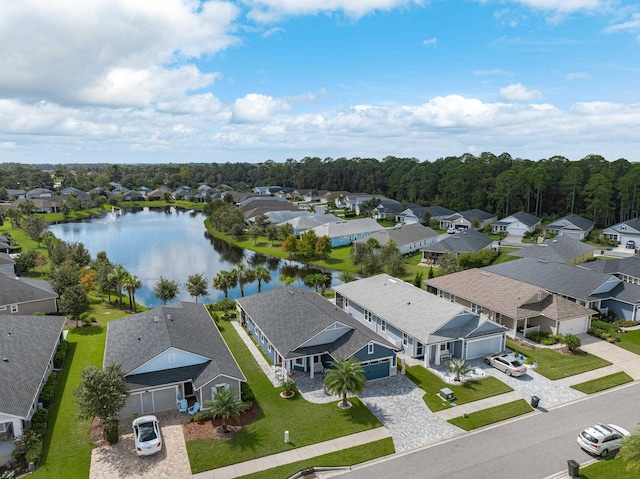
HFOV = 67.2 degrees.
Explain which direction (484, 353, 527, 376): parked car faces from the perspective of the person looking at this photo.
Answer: facing away from the viewer and to the left of the viewer

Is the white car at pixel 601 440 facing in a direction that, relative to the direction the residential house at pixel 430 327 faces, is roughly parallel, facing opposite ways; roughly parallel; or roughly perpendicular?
roughly perpendicular

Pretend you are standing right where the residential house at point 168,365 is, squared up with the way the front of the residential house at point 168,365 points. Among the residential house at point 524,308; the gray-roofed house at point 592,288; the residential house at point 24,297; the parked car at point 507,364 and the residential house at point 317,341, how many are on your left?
4

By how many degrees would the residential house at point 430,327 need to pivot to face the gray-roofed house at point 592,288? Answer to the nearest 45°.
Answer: approximately 90° to its left

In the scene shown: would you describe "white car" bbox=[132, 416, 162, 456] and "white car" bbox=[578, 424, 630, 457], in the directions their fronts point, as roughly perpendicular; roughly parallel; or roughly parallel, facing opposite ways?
roughly perpendicular

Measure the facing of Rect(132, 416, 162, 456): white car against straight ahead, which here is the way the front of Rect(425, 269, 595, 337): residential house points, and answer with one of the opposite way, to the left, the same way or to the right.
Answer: the opposite way

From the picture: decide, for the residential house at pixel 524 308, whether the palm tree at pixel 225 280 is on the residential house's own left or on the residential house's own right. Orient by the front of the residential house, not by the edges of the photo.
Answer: on the residential house's own right

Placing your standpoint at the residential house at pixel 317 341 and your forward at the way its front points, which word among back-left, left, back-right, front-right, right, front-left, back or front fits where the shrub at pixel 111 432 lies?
right

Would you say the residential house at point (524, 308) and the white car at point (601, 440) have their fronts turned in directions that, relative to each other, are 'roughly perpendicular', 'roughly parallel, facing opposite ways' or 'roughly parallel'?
roughly perpendicular

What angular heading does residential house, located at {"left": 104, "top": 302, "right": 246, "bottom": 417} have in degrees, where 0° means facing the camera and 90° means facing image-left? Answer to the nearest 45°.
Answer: approximately 0°

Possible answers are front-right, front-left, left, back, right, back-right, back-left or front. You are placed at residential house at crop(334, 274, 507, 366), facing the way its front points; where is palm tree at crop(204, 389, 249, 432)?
right

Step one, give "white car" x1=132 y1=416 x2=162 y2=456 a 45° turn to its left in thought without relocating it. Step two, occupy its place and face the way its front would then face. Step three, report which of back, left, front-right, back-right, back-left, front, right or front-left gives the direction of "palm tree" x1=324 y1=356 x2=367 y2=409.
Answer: back-right
